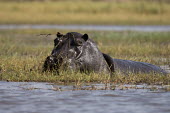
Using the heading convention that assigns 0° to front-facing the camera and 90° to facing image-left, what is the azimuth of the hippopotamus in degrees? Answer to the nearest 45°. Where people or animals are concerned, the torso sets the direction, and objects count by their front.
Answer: approximately 45°
